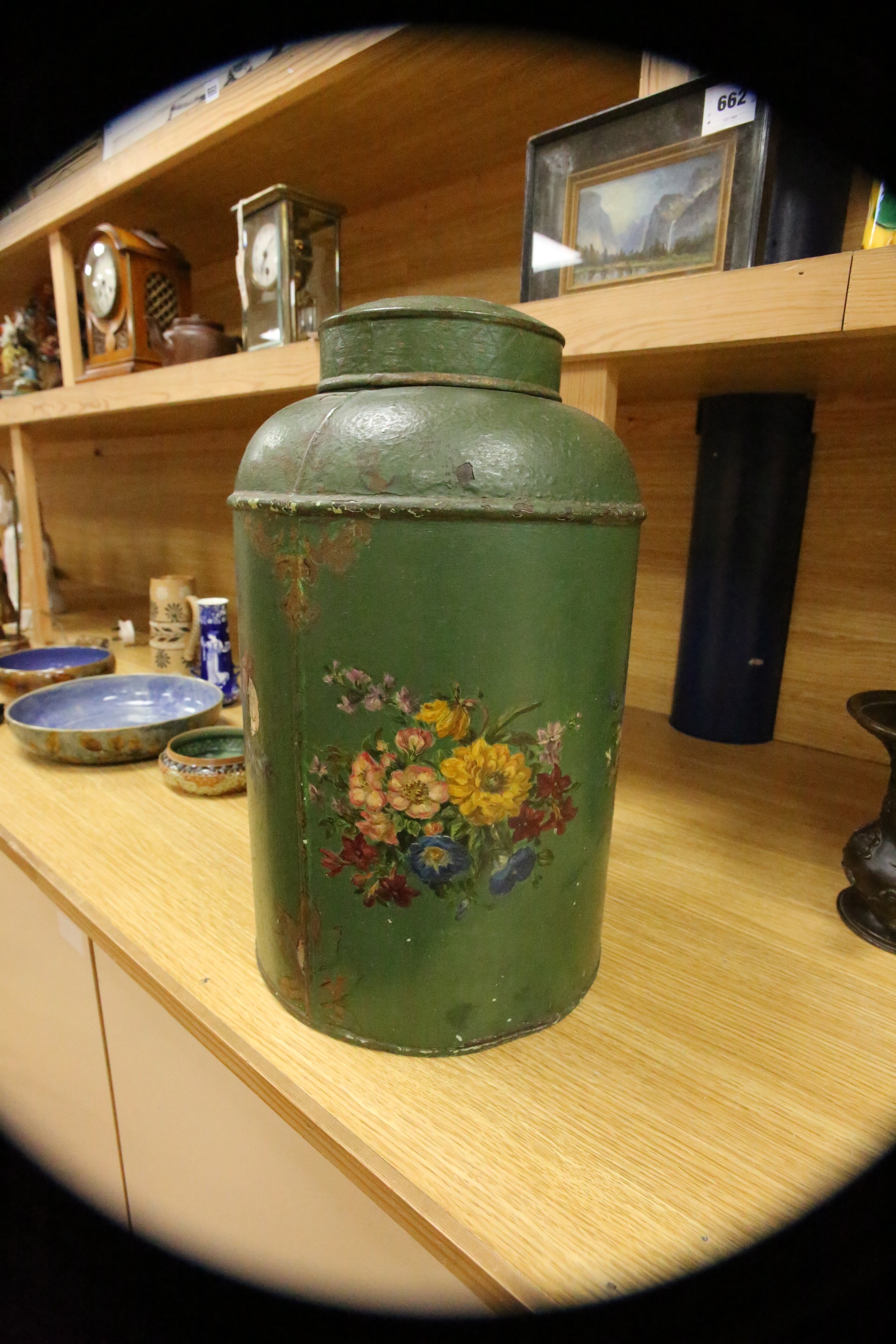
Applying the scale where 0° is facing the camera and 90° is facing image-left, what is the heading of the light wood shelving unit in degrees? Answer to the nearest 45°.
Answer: approximately 45°

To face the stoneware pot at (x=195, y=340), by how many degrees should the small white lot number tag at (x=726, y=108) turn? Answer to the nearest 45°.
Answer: approximately 90° to its right

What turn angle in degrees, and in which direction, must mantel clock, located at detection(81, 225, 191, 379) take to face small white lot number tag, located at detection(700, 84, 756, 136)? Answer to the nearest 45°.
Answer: approximately 90° to its left

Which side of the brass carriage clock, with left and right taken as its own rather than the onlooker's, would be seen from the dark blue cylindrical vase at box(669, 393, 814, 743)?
left

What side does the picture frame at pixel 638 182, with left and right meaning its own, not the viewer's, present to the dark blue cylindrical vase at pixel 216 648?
right
